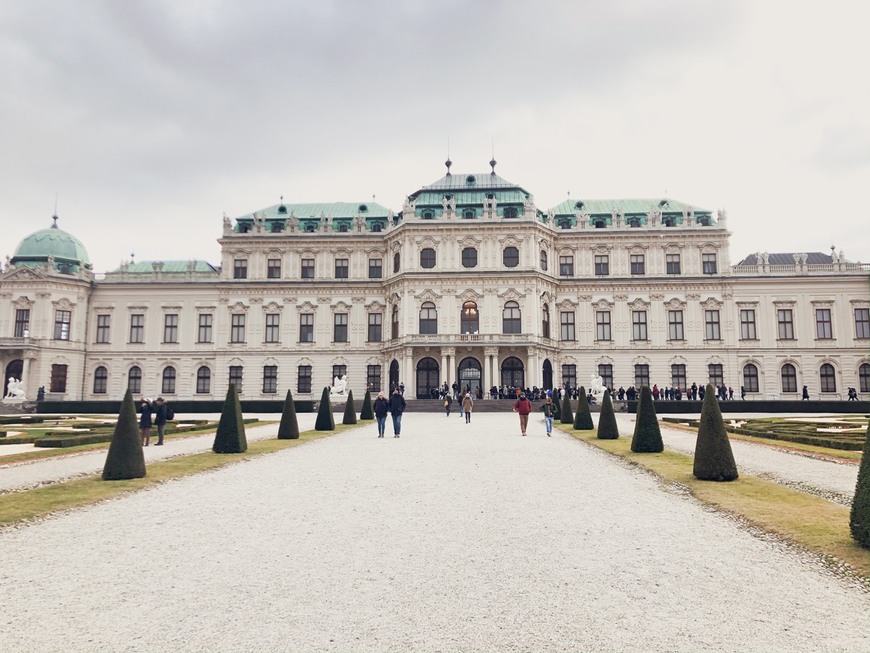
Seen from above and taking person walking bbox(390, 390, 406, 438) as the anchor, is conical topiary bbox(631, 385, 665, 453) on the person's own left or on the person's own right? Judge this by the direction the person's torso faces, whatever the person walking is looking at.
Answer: on the person's own left

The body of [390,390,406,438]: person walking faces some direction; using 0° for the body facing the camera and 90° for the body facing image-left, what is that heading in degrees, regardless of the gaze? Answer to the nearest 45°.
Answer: approximately 0°

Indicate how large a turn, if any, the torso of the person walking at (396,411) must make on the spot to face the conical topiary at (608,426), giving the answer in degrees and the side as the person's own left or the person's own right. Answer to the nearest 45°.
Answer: approximately 90° to the person's own left

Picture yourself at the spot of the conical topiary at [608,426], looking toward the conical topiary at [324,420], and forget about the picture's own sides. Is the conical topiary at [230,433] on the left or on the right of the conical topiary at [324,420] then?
left

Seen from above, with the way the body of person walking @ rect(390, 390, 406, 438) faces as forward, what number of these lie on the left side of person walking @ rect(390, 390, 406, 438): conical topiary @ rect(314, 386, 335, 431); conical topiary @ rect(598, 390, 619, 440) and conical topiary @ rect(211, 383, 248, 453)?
1

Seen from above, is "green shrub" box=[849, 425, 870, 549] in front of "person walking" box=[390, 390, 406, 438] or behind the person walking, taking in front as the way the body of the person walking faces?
in front

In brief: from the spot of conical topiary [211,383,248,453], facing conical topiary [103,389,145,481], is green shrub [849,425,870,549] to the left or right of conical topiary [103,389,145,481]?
left

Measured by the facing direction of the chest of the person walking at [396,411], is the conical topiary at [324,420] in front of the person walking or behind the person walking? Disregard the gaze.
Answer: behind

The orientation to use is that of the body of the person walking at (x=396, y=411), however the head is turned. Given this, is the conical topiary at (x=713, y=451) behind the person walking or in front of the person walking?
in front

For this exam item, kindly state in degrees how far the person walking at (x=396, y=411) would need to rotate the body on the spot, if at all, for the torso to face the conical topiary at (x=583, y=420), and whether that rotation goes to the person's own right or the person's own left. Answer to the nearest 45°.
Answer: approximately 90° to the person's own left
